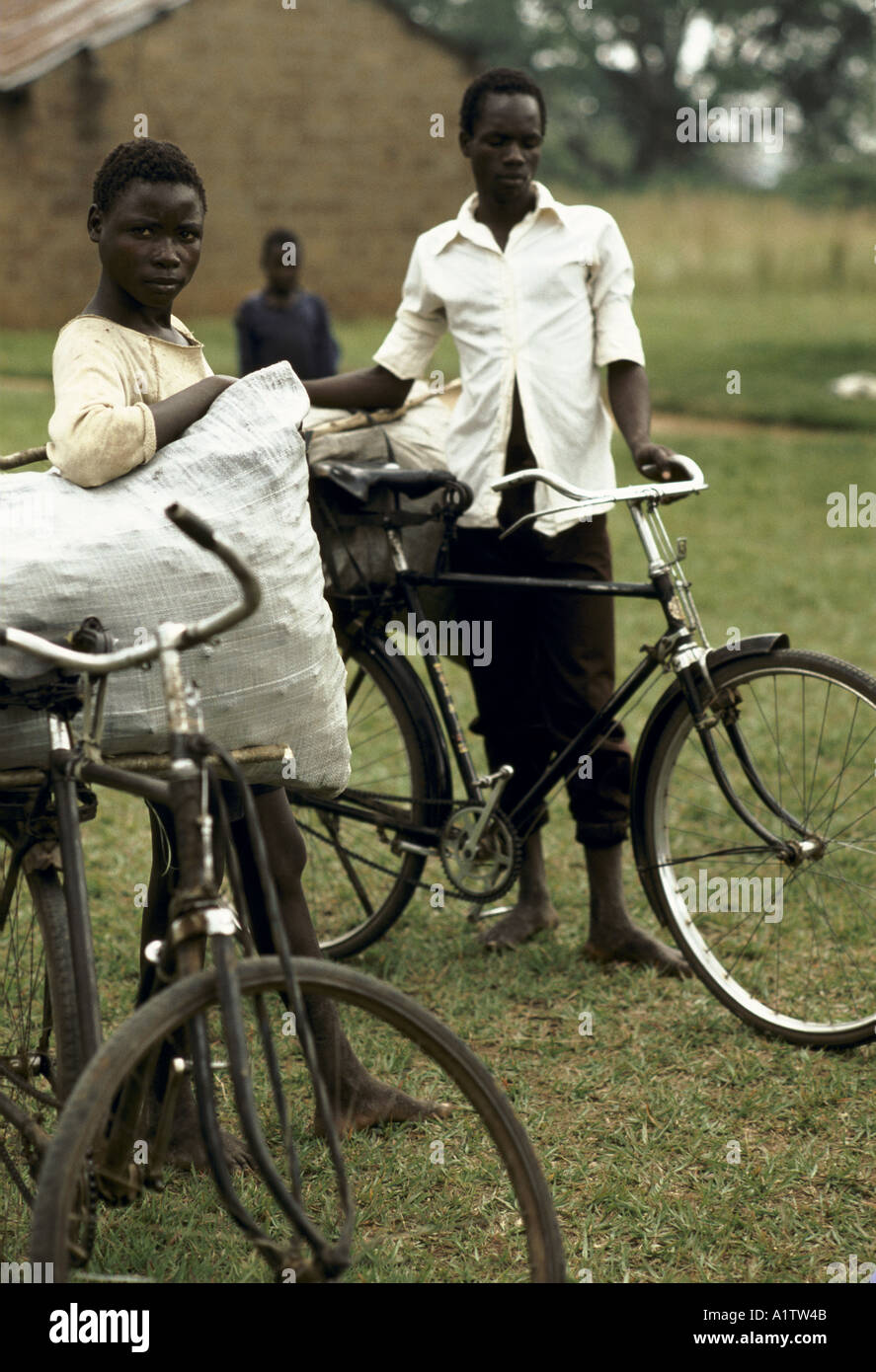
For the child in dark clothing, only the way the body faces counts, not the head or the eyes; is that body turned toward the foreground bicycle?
yes

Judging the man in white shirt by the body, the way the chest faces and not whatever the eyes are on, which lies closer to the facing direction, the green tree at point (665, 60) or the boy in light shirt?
the boy in light shirt

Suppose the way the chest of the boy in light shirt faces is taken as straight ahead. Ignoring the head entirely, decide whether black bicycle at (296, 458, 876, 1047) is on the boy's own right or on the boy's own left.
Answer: on the boy's own left

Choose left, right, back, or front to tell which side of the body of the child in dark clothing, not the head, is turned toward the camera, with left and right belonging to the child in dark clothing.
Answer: front

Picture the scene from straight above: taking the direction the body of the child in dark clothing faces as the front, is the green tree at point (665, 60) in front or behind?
behind

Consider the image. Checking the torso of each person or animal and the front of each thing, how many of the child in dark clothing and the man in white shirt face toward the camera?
2

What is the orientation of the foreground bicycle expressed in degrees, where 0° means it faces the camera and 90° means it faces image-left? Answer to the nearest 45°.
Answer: approximately 315°

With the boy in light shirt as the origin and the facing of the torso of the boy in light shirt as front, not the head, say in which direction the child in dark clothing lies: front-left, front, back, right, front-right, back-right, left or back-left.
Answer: back-left

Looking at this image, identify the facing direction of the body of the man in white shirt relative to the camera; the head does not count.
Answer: toward the camera

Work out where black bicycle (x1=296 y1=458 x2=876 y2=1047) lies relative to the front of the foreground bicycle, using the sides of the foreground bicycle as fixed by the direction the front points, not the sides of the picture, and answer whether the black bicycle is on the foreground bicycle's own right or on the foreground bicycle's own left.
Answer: on the foreground bicycle's own left
